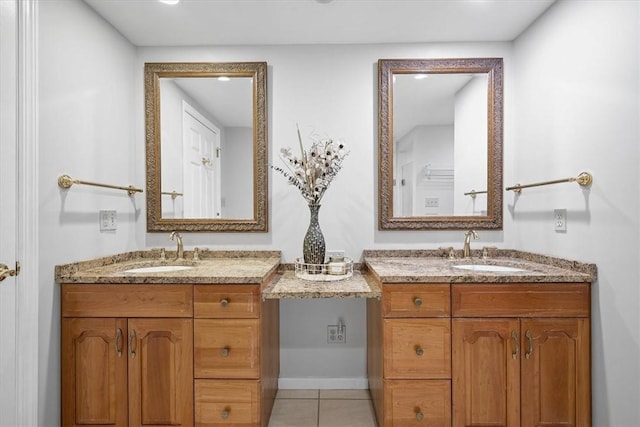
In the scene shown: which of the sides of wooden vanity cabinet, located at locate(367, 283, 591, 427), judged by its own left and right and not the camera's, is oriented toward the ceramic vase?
right

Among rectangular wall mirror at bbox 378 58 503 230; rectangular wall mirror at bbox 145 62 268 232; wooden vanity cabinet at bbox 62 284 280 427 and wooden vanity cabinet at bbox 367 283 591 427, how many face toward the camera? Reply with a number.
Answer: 4

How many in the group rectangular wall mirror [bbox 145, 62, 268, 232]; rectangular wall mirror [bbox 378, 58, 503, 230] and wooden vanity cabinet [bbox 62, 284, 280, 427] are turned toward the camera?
3

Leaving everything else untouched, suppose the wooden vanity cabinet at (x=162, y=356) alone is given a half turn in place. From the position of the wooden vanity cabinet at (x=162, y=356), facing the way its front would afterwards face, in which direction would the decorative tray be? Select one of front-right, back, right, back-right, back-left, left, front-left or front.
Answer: right

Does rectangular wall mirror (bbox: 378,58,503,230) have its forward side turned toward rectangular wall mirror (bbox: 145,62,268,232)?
no

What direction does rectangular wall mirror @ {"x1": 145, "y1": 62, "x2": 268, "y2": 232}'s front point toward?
toward the camera

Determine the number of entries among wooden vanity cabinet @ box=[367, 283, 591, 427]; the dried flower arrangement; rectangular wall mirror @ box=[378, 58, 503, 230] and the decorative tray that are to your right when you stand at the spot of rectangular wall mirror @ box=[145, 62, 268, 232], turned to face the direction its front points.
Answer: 0

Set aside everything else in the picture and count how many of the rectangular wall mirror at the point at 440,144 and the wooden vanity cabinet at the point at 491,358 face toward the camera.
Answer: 2

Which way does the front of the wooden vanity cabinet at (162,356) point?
toward the camera

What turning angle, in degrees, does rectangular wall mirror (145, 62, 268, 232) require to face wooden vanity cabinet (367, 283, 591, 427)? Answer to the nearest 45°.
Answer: approximately 45° to its left

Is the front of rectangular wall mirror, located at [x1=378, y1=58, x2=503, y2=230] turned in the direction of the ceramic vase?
no

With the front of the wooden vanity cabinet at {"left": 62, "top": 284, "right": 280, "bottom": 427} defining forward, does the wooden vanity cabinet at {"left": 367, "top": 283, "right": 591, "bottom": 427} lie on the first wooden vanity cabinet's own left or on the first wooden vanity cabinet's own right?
on the first wooden vanity cabinet's own left

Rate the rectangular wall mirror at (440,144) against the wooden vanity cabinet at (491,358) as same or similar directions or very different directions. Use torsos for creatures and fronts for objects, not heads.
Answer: same or similar directions

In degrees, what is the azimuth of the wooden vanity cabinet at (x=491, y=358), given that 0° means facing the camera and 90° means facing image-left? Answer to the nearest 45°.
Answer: approximately 0°
